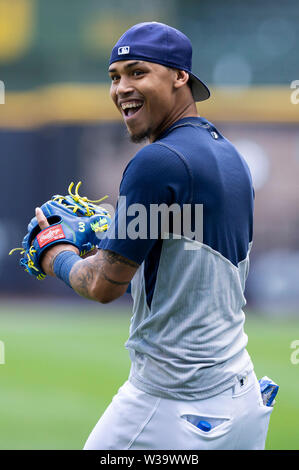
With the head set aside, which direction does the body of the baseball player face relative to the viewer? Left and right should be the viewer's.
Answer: facing away from the viewer and to the left of the viewer

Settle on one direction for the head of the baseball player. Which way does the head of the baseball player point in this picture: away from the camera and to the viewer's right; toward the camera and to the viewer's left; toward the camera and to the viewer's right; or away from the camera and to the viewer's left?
toward the camera and to the viewer's left
